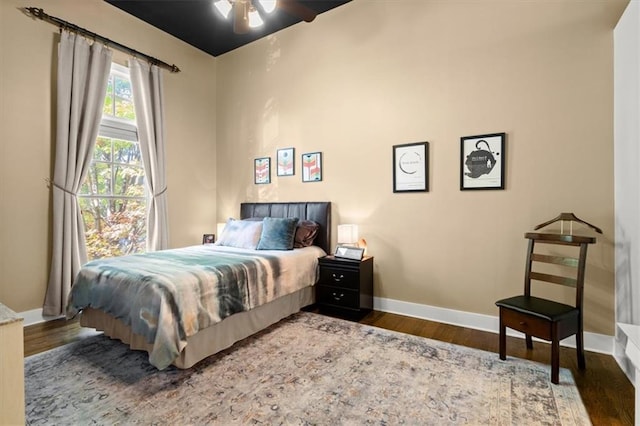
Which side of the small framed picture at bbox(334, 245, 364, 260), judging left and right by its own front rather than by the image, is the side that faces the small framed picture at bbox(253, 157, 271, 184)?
right

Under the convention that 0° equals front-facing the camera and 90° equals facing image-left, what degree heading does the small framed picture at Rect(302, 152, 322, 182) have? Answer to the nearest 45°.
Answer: approximately 45°

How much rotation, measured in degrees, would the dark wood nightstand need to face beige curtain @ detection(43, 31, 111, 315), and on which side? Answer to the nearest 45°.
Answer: approximately 45° to its right

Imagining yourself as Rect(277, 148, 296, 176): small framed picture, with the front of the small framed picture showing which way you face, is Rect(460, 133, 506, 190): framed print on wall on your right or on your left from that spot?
on your left

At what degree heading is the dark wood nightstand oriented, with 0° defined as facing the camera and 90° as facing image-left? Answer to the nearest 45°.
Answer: approximately 45°

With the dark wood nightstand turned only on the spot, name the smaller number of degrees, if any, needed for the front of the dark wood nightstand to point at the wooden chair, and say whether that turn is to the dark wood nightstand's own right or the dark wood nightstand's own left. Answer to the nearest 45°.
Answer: approximately 90° to the dark wood nightstand's own left

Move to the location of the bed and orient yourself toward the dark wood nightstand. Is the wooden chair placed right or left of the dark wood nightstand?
right
